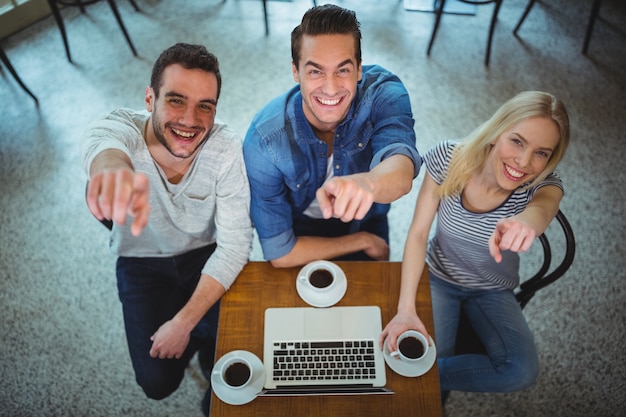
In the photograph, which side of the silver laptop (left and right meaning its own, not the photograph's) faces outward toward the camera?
back

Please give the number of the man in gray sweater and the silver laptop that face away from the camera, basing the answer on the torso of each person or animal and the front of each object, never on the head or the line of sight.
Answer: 1

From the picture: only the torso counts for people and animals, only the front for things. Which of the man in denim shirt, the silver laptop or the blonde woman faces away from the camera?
the silver laptop

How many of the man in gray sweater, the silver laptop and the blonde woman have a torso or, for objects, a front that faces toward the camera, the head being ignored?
2

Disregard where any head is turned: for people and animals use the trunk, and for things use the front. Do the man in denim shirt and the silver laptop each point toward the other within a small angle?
yes

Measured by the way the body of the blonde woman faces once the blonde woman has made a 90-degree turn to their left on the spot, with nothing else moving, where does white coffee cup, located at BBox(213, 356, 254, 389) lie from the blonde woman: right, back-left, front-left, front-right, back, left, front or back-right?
back-right

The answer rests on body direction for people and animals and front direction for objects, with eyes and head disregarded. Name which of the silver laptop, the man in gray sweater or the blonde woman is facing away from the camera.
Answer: the silver laptop

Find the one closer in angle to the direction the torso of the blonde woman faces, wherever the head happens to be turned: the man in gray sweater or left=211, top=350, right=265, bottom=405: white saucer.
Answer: the white saucer
